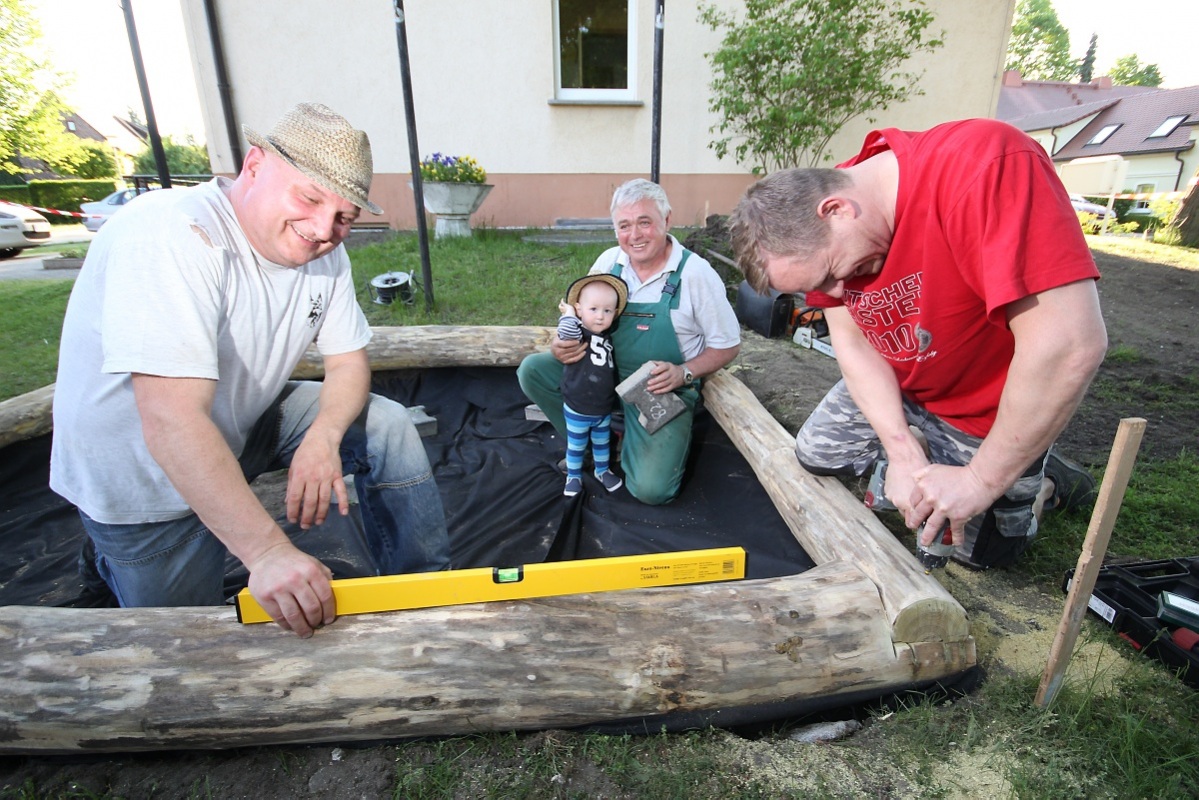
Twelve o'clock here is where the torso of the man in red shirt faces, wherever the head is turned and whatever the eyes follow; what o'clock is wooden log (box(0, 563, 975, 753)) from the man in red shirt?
The wooden log is roughly at 12 o'clock from the man in red shirt.

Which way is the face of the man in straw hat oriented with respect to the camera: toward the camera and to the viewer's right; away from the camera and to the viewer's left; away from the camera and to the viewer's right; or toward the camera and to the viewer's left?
toward the camera and to the viewer's right

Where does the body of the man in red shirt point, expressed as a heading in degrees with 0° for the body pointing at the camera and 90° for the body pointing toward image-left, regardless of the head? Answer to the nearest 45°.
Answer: approximately 45°

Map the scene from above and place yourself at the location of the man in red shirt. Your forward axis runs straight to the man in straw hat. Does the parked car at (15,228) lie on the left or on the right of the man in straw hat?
right

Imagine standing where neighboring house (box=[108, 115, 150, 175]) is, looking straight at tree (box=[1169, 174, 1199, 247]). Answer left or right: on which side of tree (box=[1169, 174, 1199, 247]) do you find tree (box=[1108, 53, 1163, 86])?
left

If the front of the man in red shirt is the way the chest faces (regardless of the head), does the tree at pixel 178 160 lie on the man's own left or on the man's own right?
on the man's own right

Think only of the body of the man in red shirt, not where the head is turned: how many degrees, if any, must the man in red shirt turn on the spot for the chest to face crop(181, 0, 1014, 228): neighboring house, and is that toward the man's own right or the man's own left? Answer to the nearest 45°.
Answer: approximately 90° to the man's own right

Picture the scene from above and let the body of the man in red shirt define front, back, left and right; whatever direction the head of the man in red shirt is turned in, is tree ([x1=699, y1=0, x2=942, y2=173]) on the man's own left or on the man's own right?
on the man's own right

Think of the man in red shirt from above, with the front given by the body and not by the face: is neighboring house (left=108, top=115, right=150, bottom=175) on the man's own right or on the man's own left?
on the man's own right

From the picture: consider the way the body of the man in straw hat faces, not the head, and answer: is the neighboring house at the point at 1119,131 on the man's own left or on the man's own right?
on the man's own left

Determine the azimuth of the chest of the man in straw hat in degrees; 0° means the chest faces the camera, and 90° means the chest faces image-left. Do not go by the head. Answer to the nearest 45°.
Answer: approximately 315°

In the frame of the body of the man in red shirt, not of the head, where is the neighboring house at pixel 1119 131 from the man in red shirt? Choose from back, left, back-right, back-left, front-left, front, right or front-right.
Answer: back-right
